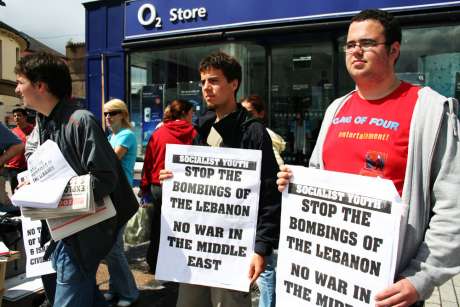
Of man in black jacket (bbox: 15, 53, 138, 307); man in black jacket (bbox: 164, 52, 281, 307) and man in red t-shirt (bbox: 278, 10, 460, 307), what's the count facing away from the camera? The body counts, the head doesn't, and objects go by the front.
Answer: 0

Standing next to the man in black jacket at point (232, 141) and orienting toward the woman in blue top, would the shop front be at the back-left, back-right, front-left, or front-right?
front-right

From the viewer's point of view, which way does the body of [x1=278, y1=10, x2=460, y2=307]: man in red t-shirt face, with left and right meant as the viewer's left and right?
facing the viewer and to the left of the viewer

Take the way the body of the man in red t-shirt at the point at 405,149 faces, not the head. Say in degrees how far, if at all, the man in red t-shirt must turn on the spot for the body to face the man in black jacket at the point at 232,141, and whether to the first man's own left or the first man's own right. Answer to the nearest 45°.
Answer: approximately 90° to the first man's own right

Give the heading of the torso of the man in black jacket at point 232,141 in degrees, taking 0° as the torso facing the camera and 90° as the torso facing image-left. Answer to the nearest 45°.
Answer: approximately 45°

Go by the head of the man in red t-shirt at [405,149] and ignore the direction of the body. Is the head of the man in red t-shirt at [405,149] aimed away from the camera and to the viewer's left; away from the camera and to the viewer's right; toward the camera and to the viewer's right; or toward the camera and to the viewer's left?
toward the camera and to the viewer's left

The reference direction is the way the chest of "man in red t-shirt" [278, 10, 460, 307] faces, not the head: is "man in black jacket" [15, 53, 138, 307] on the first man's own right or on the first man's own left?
on the first man's own right

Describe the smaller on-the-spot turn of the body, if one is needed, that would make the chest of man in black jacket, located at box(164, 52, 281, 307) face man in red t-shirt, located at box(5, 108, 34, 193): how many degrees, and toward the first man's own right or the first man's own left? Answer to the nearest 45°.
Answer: approximately 90° to the first man's own right

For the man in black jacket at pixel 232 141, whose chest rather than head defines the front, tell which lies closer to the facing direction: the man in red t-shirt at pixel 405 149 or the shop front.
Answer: the man in red t-shirt

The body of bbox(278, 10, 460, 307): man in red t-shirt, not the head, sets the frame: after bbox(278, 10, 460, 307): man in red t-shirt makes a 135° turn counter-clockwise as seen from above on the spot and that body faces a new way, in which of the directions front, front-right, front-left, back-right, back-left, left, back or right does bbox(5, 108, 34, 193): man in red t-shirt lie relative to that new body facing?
back-left

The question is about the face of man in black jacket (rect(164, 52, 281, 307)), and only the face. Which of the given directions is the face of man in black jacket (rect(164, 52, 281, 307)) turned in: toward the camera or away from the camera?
toward the camera
